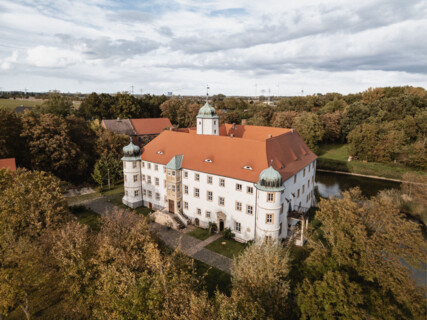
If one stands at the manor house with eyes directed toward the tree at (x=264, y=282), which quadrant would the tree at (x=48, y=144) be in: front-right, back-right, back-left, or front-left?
back-right

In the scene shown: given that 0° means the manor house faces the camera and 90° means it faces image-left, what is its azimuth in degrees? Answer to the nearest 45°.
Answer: approximately 45°

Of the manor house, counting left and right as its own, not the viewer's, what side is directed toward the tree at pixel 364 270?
left

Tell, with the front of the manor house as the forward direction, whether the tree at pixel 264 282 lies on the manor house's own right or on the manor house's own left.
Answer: on the manor house's own left

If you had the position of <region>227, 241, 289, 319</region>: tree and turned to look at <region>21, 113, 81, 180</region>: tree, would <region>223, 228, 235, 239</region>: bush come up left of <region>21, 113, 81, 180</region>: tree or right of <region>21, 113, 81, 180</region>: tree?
right
